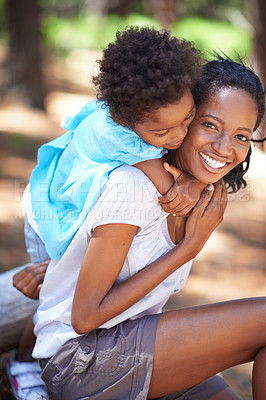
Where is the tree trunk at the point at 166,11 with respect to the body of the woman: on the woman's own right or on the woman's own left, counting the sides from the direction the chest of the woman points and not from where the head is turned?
on the woman's own left

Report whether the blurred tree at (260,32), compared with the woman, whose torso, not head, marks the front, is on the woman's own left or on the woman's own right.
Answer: on the woman's own left
